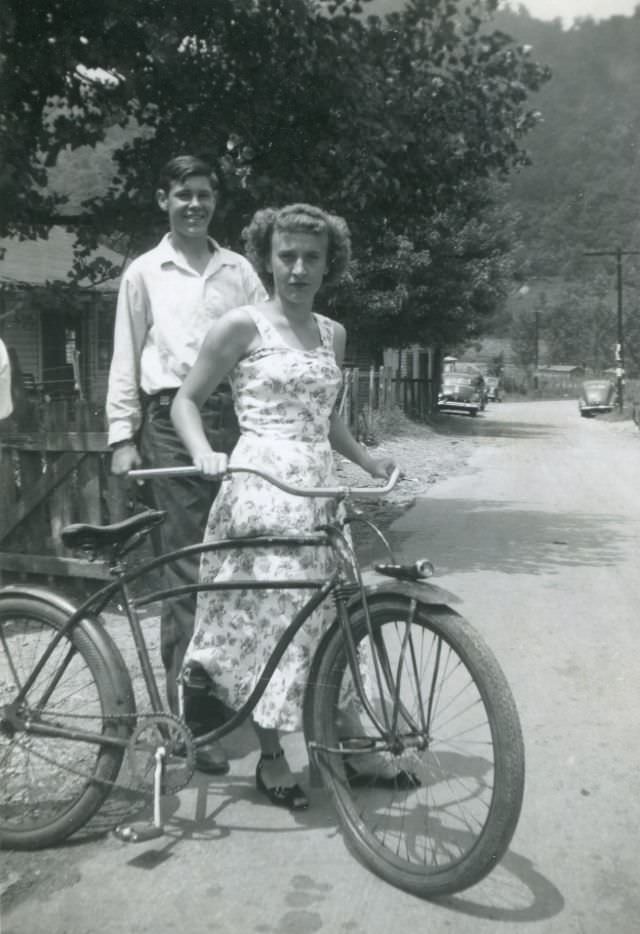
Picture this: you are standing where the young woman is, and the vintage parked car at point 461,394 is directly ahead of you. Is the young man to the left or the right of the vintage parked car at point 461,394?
left

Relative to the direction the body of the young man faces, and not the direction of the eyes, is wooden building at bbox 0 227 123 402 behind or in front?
behind

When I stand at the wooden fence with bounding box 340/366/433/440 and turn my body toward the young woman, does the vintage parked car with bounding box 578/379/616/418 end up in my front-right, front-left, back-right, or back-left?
back-left

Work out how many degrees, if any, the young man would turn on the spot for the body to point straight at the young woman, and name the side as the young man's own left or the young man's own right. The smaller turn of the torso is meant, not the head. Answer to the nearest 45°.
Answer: approximately 45° to the young man's own left

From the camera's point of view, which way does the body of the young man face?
toward the camera

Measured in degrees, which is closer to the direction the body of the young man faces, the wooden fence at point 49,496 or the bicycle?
the bicycle

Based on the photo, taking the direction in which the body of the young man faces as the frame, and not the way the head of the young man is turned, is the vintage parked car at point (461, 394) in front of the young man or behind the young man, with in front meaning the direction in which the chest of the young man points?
behind

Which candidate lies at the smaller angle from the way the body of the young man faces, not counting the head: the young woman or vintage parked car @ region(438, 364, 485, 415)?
the young woman

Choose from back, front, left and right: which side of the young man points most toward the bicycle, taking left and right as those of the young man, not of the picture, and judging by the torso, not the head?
front

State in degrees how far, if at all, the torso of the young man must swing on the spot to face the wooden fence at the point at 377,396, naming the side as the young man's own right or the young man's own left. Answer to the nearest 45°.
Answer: approximately 180°

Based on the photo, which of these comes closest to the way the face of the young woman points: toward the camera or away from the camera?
toward the camera

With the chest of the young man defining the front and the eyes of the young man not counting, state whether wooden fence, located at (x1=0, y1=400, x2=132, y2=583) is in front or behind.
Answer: behind

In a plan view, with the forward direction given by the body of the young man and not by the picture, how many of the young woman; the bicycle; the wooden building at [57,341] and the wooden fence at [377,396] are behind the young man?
2
